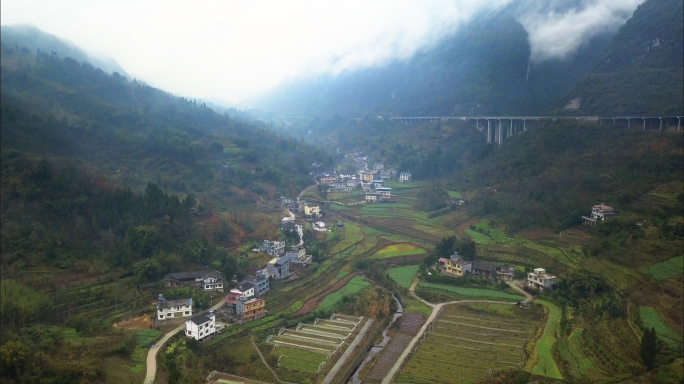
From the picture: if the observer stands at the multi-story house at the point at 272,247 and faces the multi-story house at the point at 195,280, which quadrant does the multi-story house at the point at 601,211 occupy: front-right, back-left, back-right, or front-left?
back-left

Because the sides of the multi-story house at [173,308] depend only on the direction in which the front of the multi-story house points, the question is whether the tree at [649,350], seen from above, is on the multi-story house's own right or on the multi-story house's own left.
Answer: on the multi-story house's own left

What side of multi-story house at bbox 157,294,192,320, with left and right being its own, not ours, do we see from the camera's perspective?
front

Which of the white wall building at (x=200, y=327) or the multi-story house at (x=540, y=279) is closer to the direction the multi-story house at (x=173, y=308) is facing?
the white wall building

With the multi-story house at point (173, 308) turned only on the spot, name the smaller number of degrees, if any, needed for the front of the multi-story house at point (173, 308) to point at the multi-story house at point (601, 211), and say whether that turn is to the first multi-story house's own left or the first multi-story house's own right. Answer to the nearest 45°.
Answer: approximately 90° to the first multi-story house's own left

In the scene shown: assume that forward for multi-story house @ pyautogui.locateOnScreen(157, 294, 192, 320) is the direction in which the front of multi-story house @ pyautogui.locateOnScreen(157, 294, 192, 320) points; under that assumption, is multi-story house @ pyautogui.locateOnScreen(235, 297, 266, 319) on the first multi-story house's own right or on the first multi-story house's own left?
on the first multi-story house's own left

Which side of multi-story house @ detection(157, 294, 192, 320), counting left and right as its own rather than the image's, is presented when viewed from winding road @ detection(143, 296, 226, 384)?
front

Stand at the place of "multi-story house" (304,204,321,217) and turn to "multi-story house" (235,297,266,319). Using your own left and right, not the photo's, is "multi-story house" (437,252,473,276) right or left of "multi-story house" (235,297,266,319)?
left

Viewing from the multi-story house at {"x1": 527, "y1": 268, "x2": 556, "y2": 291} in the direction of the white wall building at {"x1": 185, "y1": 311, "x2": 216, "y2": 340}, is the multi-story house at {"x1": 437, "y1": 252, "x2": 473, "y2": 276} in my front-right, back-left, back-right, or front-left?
front-right

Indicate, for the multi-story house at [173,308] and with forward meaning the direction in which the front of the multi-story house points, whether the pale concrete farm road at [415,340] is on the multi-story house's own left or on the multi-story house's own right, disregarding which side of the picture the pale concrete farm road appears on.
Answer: on the multi-story house's own left

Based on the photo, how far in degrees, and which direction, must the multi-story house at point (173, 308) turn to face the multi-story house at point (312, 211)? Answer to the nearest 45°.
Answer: approximately 135° to its left

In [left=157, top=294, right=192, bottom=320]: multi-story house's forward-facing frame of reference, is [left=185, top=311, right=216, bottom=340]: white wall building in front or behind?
in front
